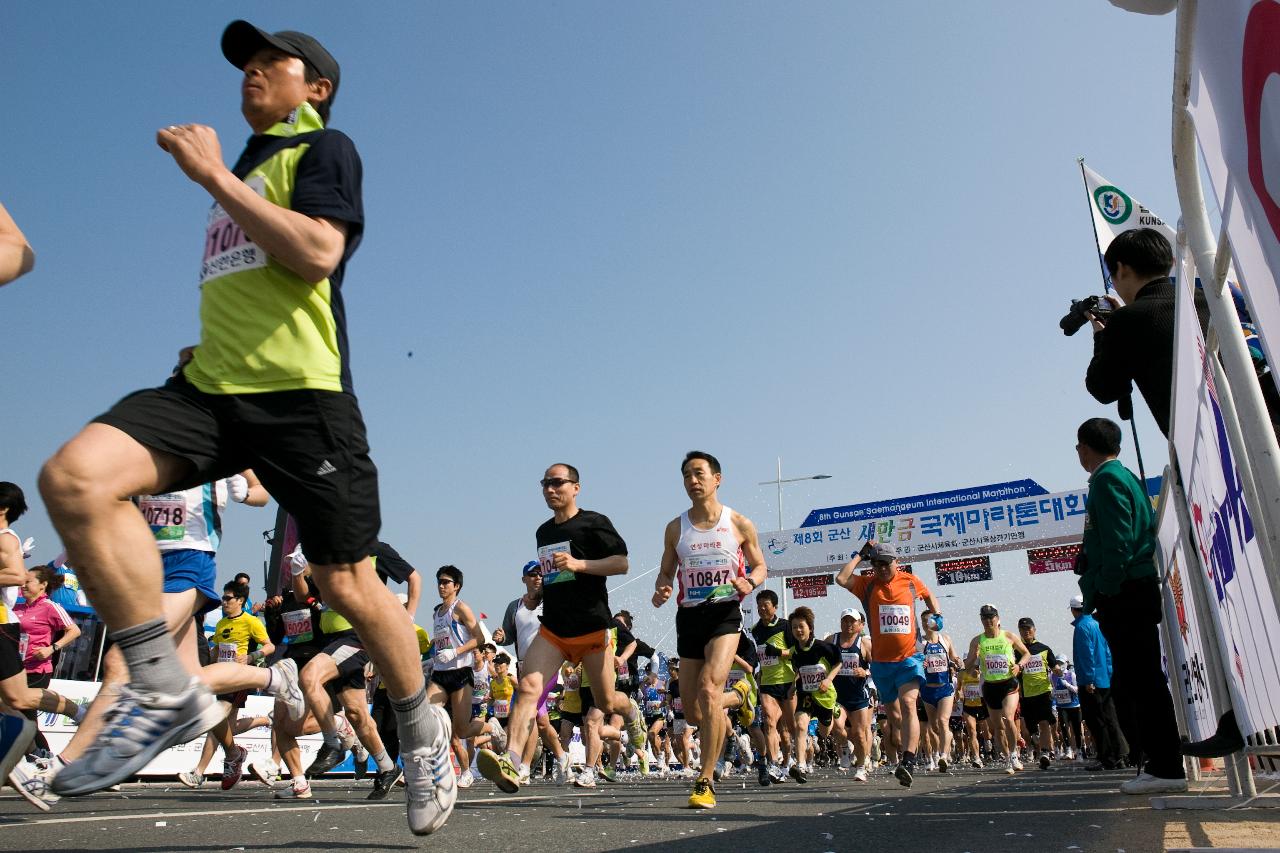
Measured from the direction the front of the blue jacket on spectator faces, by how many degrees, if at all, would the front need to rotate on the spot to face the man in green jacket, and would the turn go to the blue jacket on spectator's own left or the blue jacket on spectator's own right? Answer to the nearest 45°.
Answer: approximately 90° to the blue jacket on spectator's own left

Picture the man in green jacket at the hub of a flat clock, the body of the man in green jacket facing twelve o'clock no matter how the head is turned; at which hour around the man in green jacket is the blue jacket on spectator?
The blue jacket on spectator is roughly at 3 o'clock from the man in green jacket.

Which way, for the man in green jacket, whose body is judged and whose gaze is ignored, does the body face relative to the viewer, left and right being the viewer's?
facing to the left of the viewer

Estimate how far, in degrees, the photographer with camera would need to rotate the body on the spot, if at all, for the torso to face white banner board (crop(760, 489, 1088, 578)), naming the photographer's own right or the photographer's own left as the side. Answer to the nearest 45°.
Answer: approximately 45° to the photographer's own right

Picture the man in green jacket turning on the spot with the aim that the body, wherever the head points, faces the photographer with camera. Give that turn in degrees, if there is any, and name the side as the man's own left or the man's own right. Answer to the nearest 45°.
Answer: approximately 90° to the man's own left

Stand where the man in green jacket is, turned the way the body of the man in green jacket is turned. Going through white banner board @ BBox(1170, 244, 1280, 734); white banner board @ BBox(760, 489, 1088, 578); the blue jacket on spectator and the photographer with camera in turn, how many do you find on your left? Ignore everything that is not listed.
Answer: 2

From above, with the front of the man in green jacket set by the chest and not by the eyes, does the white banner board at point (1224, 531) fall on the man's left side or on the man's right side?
on the man's left side

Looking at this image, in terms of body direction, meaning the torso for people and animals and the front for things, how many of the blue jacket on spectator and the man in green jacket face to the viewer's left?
2

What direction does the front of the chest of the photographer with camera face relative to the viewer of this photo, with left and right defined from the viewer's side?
facing away from the viewer and to the left of the viewer

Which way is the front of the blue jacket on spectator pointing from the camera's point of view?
to the viewer's left
